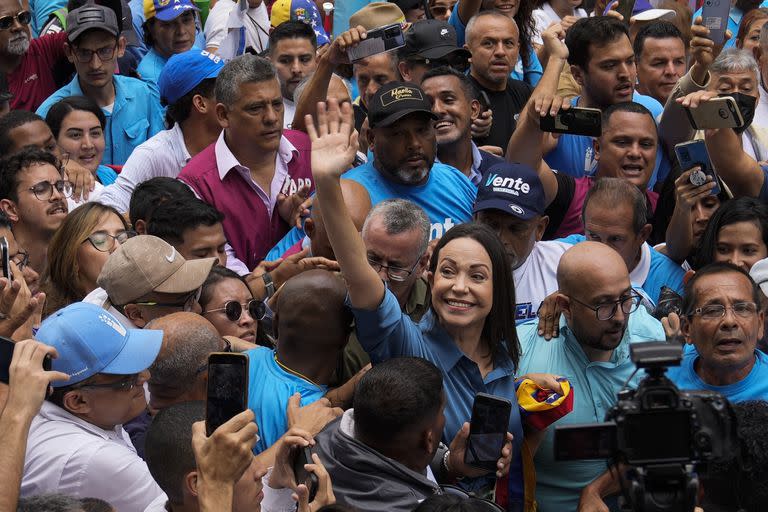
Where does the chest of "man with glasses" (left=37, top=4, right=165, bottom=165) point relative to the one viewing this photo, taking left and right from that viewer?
facing the viewer

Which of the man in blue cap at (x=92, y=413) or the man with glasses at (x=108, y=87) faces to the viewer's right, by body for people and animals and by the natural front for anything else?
the man in blue cap

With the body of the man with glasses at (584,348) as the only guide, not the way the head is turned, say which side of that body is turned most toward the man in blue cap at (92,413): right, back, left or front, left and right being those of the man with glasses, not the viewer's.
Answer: right

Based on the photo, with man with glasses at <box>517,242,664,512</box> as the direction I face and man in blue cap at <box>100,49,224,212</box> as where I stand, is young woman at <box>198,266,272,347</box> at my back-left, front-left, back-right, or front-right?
front-right

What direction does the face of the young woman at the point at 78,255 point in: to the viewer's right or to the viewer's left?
to the viewer's right

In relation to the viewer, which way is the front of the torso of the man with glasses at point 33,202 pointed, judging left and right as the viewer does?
facing the viewer and to the right of the viewer

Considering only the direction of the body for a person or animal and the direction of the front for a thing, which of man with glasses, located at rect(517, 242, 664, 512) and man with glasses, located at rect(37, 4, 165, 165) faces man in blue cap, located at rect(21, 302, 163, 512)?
man with glasses, located at rect(37, 4, 165, 165)

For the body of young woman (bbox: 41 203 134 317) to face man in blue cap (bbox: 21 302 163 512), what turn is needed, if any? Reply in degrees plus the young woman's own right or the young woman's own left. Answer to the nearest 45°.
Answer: approximately 45° to the young woman's own right

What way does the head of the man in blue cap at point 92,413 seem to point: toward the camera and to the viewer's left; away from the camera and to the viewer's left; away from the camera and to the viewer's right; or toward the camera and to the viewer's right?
toward the camera and to the viewer's right
